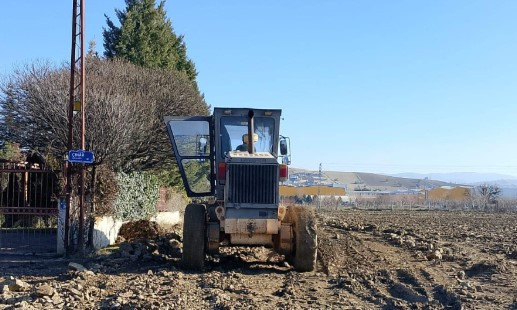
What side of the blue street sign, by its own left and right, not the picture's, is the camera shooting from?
front

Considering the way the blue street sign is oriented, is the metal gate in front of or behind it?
behind

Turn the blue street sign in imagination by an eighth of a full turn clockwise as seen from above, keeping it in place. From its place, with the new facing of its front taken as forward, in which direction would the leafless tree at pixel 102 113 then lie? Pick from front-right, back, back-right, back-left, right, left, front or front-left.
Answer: back-right

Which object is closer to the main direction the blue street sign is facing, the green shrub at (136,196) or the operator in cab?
the operator in cab

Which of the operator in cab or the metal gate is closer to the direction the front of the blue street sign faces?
the operator in cab

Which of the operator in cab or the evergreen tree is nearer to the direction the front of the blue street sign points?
the operator in cab

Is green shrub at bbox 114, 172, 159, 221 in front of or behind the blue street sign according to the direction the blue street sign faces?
behind

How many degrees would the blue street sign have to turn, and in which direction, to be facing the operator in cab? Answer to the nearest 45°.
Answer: approximately 45° to its left

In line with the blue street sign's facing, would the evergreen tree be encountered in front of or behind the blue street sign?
behind
